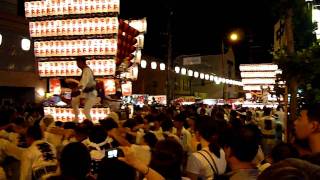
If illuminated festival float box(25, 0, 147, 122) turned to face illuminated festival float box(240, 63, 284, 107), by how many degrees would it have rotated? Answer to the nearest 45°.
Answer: approximately 135° to its left

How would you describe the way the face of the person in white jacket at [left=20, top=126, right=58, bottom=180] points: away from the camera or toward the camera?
away from the camera

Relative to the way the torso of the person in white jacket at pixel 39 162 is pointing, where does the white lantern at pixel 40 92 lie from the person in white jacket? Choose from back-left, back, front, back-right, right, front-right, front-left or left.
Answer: front-right

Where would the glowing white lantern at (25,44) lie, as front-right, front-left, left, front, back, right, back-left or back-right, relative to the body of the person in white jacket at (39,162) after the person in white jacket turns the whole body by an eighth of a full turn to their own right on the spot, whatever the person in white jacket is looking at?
front

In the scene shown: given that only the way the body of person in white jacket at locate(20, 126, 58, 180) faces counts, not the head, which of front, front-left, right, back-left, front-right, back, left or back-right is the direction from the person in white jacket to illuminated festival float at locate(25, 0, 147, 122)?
front-right

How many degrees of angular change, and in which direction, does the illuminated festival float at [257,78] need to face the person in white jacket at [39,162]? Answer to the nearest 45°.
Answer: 0° — it already faces them
